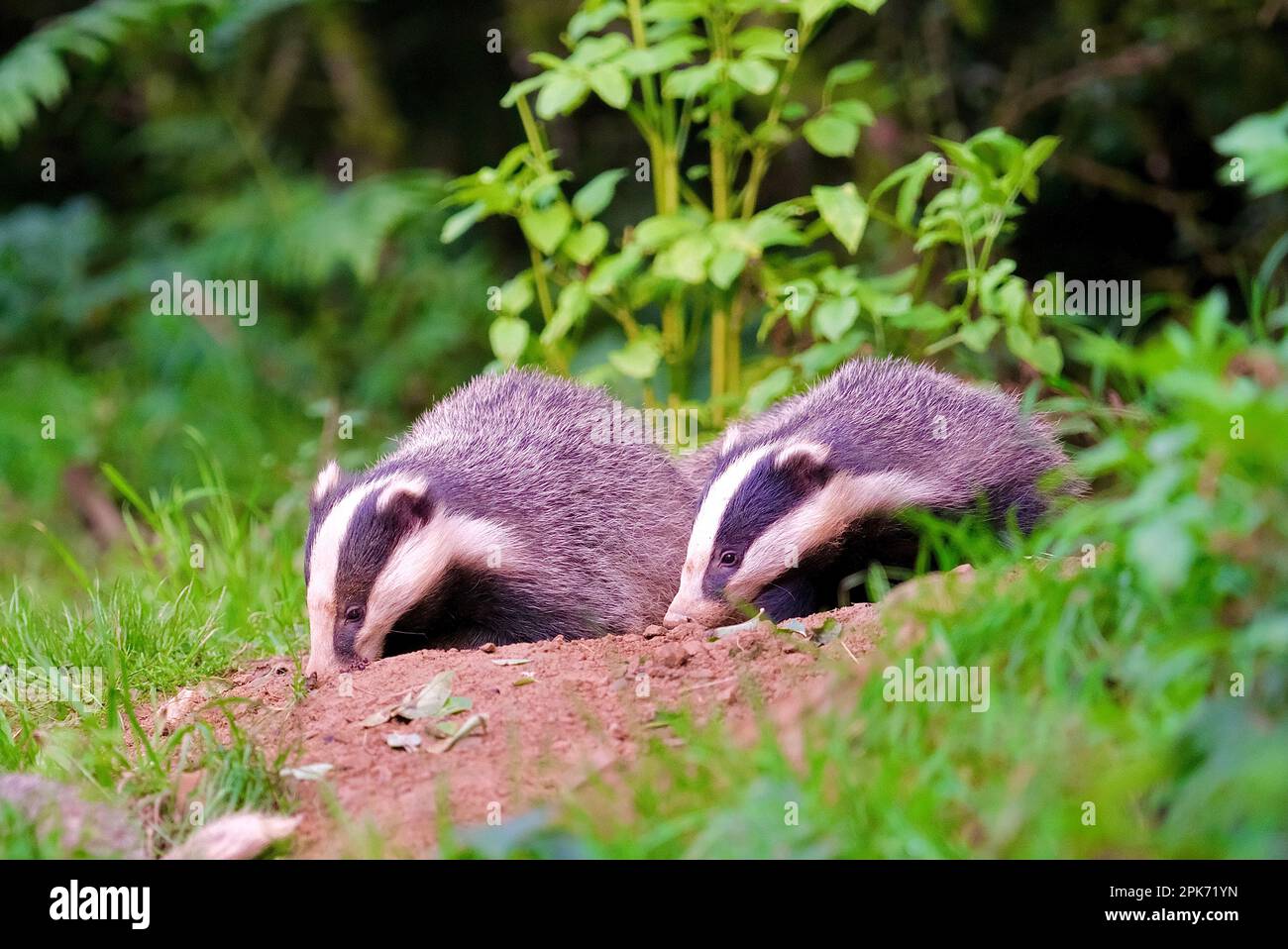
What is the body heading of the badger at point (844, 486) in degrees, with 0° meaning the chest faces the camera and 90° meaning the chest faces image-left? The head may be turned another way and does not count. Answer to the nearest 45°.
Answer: approximately 45°

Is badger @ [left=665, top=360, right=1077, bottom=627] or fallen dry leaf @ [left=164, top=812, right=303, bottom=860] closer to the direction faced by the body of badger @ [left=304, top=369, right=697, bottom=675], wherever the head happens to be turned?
the fallen dry leaf

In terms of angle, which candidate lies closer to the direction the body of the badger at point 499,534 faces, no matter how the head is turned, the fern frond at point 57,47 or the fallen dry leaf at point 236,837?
the fallen dry leaf

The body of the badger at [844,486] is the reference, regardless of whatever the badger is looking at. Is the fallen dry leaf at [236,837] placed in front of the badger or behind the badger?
in front

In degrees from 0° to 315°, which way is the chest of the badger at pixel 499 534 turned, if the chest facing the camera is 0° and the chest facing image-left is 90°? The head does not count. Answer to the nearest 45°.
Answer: approximately 45°

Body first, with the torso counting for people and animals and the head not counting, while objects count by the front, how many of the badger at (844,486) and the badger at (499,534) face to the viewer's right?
0

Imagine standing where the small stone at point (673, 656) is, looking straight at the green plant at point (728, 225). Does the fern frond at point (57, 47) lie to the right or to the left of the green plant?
left

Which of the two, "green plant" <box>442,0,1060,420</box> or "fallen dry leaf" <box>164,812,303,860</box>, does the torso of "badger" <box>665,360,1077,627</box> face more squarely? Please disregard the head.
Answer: the fallen dry leaf

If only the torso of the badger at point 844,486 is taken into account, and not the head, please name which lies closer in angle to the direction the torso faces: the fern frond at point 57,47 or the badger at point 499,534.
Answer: the badger
